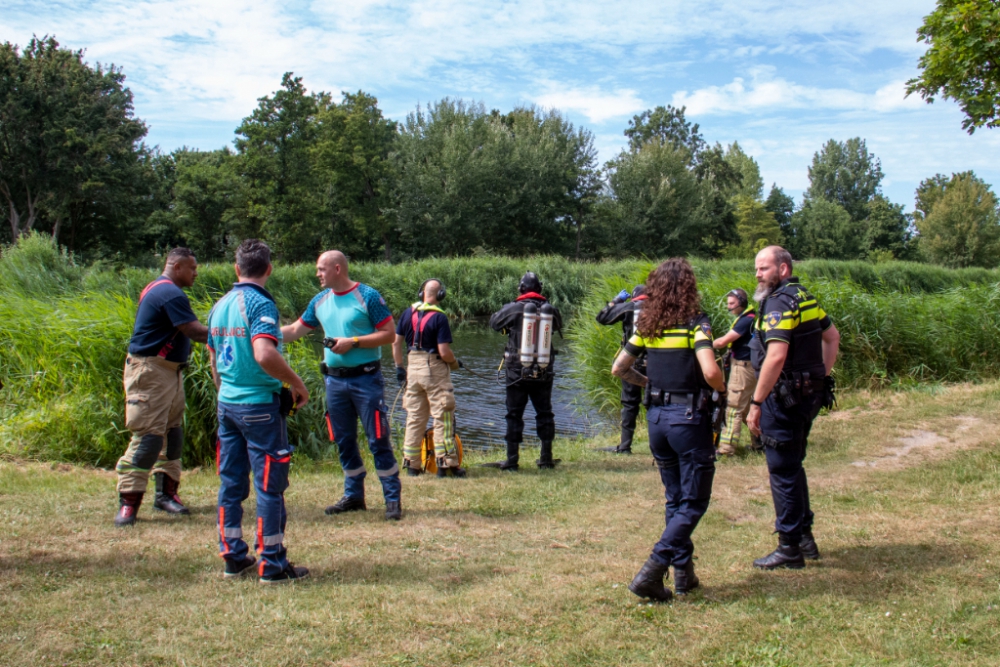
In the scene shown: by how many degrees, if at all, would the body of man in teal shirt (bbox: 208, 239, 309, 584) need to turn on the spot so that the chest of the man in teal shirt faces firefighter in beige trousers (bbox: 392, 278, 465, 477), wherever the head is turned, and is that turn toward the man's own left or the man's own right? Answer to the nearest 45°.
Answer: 0° — they already face them

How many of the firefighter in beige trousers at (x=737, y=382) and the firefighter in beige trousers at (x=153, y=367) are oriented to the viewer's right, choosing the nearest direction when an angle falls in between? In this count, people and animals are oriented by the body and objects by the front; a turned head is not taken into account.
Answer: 1

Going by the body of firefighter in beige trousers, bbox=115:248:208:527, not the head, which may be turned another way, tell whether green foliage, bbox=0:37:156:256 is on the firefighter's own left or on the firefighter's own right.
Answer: on the firefighter's own left

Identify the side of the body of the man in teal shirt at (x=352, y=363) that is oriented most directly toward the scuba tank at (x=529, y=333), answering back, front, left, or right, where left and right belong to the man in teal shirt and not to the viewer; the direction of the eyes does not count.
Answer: back

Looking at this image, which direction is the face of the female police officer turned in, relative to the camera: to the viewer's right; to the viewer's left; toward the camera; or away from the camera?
away from the camera

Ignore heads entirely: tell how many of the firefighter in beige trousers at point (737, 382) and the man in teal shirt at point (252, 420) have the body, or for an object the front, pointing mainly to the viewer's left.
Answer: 1

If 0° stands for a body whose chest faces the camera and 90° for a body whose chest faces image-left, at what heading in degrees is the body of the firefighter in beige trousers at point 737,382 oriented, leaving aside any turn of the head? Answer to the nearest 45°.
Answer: approximately 90°

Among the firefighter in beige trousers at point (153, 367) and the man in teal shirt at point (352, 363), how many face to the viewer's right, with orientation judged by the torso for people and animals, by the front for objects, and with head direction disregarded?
1

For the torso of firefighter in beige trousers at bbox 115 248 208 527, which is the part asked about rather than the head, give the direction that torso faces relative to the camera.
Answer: to the viewer's right

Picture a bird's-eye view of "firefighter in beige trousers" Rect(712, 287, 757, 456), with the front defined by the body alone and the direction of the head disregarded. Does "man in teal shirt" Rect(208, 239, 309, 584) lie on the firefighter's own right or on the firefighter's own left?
on the firefighter's own left

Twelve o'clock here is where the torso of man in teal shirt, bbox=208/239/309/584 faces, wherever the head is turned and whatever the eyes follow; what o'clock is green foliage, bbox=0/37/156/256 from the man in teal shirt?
The green foliage is roughly at 10 o'clock from the man in teal shirt.

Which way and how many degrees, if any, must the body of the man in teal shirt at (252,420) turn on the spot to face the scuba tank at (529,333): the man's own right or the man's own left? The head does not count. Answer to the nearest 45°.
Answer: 0° — they already face it
